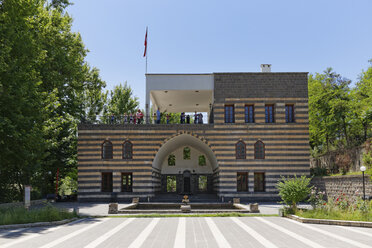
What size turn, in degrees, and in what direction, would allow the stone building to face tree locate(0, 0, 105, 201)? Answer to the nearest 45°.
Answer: approximately 45° to its right

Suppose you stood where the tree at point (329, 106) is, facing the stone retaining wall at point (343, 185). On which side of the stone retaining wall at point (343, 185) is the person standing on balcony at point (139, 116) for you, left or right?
right

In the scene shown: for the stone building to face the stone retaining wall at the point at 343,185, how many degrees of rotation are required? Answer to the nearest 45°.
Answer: approximately 45° to its left

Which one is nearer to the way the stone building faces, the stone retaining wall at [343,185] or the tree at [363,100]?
the stone retaining wall

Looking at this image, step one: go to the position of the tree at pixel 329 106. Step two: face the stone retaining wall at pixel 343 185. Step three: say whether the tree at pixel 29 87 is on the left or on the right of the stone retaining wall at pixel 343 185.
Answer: right

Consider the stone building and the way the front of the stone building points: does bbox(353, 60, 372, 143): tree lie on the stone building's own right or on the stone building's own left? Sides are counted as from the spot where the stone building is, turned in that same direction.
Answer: on the stone building's own left

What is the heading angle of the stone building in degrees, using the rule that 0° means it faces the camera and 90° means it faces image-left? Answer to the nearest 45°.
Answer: approximately 0°

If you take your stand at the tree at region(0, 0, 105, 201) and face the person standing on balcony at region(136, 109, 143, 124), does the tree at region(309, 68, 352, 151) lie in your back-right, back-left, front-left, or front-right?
front-right

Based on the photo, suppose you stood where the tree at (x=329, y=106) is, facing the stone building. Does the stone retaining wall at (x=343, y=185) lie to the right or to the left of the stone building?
left
